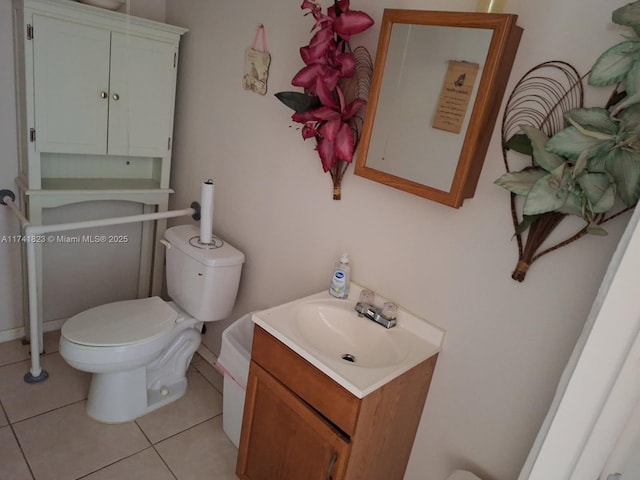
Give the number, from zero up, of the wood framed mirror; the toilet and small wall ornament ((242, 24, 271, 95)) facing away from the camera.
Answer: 0

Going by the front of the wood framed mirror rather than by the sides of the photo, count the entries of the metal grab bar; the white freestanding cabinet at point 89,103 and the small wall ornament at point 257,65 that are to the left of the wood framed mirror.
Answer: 0

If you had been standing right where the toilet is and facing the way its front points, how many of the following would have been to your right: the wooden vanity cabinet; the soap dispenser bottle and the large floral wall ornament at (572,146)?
0

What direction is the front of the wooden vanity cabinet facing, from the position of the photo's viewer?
facing the viewer and to the left of the viewer

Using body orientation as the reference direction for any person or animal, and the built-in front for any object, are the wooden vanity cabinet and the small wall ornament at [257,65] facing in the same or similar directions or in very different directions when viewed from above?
same or similar directions

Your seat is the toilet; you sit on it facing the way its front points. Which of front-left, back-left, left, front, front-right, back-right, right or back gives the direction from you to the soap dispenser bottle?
left

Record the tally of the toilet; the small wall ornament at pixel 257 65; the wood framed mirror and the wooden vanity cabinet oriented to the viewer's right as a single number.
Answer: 0

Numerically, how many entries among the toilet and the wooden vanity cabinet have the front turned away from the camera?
0

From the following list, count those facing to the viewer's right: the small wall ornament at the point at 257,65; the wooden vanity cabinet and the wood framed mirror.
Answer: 0

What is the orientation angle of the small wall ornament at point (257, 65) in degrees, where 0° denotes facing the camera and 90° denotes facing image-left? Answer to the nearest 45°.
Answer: approximately 45°
